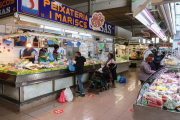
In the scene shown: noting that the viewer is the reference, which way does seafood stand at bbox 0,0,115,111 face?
facing the viewer and to the right of the viewer

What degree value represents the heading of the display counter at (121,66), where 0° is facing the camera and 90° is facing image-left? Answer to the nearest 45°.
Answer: approximately 315°

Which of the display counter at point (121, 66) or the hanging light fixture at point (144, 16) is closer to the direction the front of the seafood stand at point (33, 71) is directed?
the hanging light fixture

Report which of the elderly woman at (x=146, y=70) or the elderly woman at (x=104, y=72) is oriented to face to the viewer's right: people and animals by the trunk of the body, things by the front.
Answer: the elderly woman at (x=146, y=70)

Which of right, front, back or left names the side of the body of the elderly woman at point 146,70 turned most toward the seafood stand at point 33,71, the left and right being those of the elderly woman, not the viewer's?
back

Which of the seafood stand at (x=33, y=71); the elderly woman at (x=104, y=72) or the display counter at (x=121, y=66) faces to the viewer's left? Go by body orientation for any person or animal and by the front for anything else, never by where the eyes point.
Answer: the elderly woman

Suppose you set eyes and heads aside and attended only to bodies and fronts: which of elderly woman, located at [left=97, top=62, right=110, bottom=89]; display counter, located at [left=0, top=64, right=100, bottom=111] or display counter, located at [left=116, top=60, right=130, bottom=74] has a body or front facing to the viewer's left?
the elderly woman

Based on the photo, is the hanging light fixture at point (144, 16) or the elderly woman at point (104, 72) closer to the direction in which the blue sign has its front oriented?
the hanging light fixture

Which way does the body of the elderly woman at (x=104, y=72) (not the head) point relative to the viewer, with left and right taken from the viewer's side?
facing to the left of the viewer

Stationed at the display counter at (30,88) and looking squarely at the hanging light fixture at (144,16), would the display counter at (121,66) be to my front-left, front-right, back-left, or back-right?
front-left

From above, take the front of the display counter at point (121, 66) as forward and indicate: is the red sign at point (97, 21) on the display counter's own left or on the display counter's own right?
on the display counter's own right

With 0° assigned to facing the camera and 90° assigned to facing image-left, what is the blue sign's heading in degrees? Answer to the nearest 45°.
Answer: approximately 315°

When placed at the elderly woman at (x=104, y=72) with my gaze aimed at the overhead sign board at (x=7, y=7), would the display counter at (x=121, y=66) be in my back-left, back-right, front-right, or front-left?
back-right
